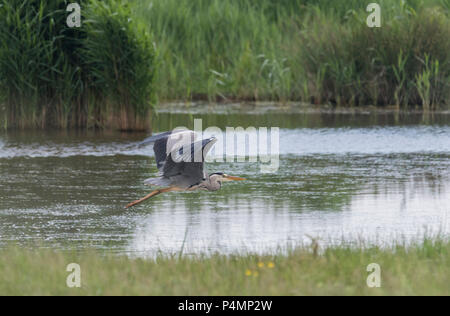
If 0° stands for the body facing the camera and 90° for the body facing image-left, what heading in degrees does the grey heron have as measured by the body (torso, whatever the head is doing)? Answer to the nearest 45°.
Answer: approximately 270°
